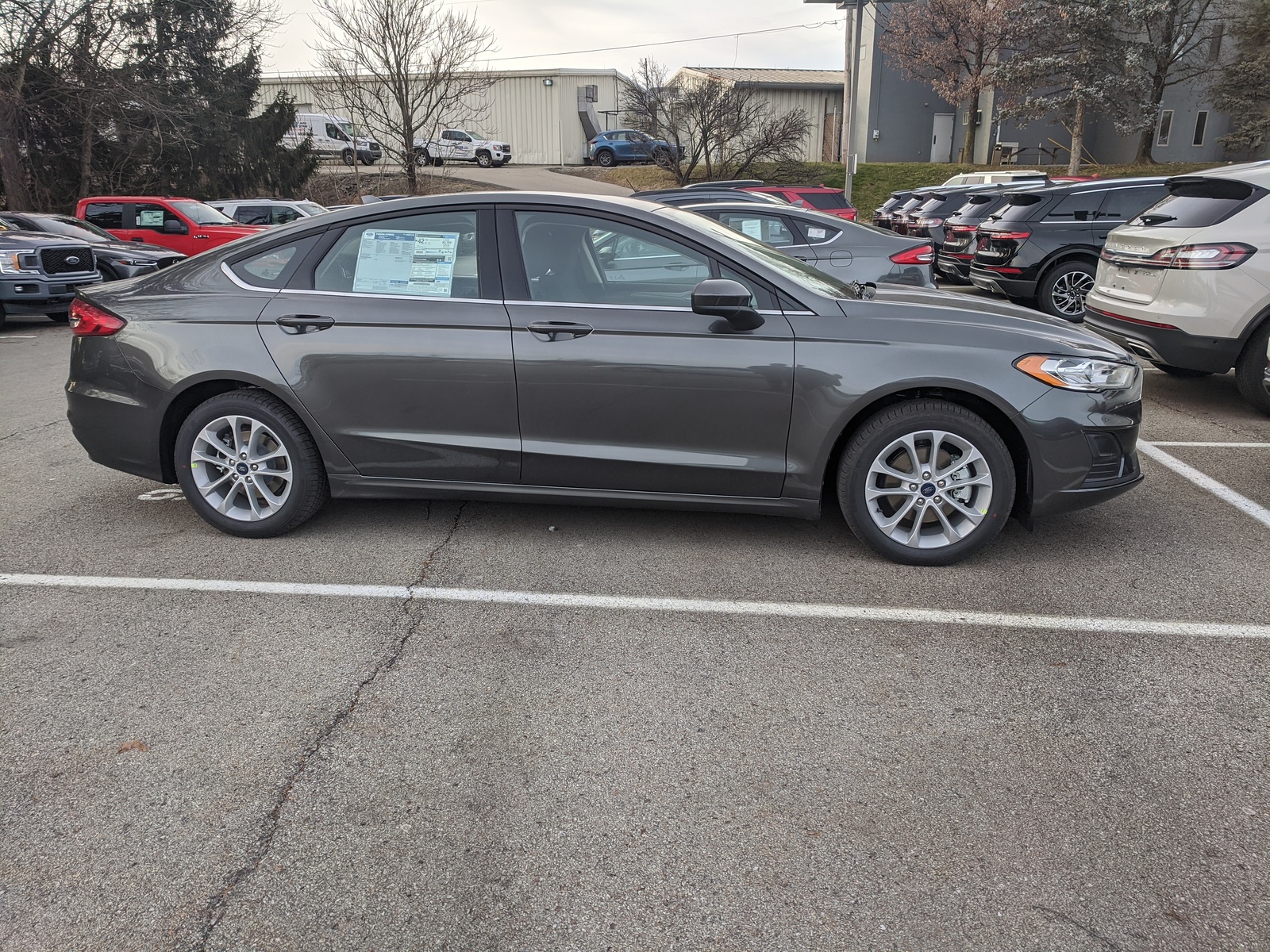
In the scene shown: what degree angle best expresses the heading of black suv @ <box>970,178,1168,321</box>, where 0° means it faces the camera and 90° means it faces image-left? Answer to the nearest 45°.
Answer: approximately 225°

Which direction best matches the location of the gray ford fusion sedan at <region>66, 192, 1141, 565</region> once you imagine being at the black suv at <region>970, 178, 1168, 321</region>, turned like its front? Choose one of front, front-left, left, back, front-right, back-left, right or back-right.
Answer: back-right

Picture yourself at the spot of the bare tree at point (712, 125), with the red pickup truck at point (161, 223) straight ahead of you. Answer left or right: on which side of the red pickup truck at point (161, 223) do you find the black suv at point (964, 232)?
left

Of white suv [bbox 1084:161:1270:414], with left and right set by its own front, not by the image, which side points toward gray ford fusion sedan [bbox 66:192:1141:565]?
back

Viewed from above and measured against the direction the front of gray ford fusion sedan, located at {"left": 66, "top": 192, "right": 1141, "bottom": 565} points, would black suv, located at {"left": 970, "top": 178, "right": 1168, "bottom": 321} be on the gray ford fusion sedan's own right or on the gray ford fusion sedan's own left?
on the gray ford fusion sedan's own left

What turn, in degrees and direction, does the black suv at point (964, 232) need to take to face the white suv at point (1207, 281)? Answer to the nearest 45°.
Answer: approximately 135° to its right

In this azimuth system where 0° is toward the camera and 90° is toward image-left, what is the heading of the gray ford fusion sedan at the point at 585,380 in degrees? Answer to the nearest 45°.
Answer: approximately 270°

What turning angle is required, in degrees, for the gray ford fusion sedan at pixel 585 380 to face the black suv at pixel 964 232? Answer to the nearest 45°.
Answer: approximately 45° to its left

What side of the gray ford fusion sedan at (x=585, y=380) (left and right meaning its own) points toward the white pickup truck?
left

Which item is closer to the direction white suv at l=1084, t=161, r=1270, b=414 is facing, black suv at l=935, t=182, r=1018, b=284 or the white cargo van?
the black suv

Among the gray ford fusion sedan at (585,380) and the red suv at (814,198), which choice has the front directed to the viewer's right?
the gray ford fusion sedan

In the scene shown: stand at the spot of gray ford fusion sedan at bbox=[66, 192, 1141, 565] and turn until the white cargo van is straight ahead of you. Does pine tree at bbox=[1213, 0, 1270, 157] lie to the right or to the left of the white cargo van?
right

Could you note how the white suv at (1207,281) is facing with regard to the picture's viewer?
facing away from the viewer and to the right of the viewer

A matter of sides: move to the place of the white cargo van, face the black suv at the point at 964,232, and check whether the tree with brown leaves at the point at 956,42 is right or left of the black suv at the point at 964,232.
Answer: left

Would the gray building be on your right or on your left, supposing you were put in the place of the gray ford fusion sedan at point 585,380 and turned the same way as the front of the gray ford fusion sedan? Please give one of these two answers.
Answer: on your left
